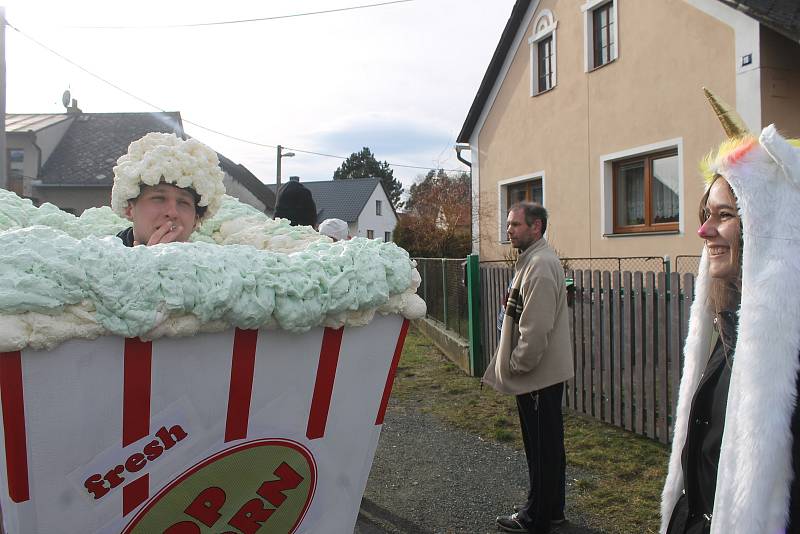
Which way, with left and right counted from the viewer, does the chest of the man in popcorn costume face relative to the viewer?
facing the viewer

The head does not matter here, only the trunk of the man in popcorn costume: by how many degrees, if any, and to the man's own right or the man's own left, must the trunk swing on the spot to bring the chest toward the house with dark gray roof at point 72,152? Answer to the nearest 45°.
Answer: approximately 180°

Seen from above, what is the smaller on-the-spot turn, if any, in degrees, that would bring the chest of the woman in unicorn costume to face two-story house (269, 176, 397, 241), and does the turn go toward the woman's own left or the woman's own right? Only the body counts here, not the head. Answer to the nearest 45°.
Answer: approximately 45° to the woman's own right

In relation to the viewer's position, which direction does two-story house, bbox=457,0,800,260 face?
facing the viewer and to the left of the viewer

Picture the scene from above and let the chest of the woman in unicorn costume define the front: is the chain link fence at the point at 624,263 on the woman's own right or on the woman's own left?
on the woman's own right

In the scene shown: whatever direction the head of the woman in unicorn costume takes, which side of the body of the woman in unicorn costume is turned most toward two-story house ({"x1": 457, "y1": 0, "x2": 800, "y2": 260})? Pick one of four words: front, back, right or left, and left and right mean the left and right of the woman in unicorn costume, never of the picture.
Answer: right

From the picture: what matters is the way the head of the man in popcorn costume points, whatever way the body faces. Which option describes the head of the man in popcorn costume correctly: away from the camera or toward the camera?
toward the camera

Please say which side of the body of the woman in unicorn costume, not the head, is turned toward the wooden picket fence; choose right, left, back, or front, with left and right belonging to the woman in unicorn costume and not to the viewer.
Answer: right

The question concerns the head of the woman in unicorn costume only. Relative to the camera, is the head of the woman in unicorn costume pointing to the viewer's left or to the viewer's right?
to the viewer's left

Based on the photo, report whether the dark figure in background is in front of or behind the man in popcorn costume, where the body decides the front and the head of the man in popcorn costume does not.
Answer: behind

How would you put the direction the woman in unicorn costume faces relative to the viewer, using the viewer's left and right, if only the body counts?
facing to the left of the viewer

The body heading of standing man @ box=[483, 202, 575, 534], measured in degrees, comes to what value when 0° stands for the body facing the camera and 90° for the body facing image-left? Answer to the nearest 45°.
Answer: approximately 90°

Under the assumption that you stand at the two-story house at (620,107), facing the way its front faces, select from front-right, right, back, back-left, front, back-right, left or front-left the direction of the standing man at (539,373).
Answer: front-left

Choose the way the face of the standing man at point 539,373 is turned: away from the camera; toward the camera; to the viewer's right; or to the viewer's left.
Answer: to the viewer's left
